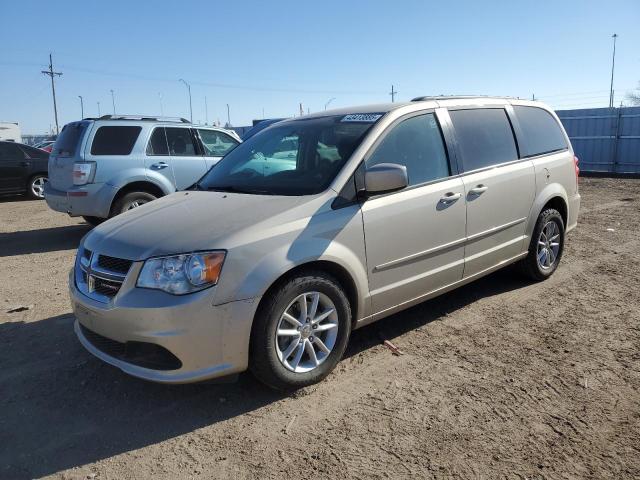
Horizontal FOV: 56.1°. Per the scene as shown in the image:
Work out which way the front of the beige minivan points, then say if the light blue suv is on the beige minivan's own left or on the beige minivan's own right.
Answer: on the beige minivan's own right

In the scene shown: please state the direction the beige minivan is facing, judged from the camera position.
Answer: facing the viewer and to the left of the viewer

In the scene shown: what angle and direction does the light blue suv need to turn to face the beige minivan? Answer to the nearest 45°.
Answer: approximately 135° to its right

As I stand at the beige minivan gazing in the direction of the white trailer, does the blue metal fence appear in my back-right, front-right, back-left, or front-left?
front-right

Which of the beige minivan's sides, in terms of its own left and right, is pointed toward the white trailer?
right

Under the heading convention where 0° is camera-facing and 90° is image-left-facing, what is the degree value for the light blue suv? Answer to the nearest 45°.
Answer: approximately 225°

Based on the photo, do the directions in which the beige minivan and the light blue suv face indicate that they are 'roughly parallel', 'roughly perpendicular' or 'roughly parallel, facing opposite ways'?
roughly parallel, facing opposite ways

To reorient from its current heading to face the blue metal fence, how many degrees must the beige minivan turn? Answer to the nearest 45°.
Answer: approximately 180°
